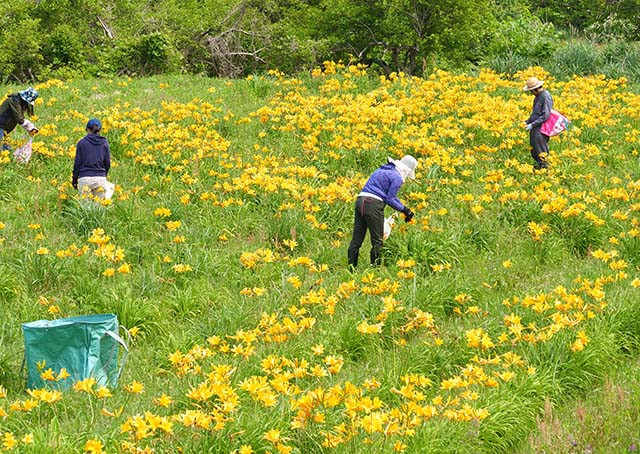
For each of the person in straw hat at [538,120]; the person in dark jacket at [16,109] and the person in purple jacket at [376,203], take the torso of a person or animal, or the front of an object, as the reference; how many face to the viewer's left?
1

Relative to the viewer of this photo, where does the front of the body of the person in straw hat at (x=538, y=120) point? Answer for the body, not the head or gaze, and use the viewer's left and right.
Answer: facing to the left of the viewer

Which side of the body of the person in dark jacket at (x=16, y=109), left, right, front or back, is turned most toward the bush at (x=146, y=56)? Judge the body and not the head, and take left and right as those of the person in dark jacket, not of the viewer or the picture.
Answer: left

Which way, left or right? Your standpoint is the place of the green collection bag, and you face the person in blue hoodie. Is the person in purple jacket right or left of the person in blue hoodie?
right

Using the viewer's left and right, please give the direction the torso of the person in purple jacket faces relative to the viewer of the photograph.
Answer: facing away from the viewer and to the right of the viewer

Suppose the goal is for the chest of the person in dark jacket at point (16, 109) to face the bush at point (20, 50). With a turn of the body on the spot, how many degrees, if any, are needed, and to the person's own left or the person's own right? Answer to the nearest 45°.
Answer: approximately 90° to the person's own left

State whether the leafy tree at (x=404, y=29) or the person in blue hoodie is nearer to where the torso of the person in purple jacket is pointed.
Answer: the leafy tree

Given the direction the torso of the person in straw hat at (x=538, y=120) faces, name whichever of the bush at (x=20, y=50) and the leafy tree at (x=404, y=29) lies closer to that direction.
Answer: the bush

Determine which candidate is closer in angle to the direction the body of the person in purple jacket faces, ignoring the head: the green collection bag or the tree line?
the tree line

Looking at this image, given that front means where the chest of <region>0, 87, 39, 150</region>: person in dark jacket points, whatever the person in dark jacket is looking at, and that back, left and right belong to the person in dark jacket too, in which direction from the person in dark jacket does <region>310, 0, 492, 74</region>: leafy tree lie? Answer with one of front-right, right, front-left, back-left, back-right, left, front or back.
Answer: front-left

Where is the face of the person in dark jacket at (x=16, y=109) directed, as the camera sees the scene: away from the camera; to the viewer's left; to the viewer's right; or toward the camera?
to the viewer's right

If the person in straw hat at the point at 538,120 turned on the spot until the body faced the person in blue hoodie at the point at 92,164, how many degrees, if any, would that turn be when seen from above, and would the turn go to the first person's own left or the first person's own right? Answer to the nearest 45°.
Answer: approximately 45° to the first person's own left

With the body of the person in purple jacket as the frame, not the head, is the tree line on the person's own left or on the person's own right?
on the person's own left

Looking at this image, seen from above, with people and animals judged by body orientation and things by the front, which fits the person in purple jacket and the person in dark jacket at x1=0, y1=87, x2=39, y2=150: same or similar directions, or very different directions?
same or similar directions

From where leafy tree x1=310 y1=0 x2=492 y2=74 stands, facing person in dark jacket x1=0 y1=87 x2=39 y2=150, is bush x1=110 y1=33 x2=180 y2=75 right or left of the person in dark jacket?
right

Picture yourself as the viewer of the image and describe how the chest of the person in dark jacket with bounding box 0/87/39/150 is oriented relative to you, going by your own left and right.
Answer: facing to the right of the viewer

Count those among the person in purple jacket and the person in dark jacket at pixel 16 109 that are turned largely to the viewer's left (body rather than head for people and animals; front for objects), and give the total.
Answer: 0
